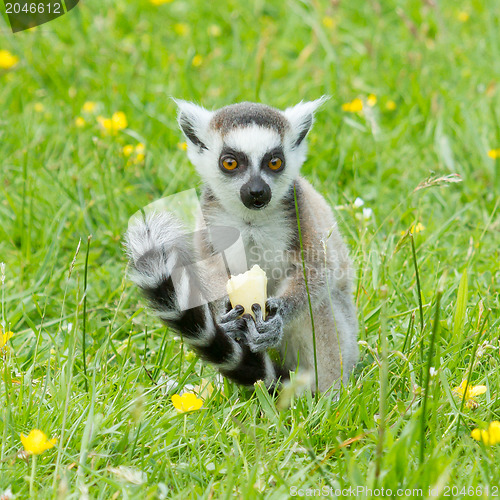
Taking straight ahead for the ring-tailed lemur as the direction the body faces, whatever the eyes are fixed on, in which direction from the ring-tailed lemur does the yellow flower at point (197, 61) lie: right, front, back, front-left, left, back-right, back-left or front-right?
back-right

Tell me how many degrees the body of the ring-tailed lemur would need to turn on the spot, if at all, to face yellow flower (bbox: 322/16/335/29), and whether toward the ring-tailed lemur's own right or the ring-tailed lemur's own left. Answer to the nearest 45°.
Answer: approximately 135° to the ring-tailed lemur's own right

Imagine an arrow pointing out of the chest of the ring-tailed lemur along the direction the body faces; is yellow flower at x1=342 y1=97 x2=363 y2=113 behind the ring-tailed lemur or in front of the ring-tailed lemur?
behind

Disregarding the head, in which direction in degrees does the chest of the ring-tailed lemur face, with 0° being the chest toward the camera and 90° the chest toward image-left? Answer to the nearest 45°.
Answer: approximately 45°

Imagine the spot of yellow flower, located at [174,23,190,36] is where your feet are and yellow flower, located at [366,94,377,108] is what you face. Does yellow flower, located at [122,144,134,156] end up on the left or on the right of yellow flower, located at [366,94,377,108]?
right

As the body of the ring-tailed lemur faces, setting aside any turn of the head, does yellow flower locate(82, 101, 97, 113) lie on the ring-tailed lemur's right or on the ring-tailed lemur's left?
on the ring-tailed lemur's right

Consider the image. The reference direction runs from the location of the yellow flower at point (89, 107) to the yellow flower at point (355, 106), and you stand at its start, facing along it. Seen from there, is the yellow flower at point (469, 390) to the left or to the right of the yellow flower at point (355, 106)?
right

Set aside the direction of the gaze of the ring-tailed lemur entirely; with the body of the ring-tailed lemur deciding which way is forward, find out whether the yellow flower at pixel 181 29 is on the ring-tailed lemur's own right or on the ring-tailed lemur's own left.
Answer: on the ring-tailed lemur's own right

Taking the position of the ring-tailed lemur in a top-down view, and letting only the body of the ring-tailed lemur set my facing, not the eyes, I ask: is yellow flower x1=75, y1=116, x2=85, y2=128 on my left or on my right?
on my right
